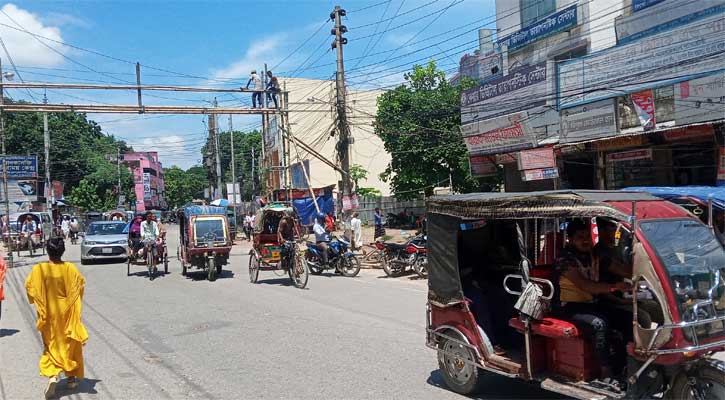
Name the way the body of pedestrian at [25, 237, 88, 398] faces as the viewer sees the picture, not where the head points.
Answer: away from the camera

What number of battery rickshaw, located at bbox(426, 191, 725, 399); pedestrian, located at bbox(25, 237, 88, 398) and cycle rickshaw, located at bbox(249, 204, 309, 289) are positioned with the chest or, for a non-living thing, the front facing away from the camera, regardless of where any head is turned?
1

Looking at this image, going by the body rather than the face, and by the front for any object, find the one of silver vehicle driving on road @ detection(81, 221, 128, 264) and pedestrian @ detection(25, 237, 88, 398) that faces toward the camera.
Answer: the silver vehicle driving on road

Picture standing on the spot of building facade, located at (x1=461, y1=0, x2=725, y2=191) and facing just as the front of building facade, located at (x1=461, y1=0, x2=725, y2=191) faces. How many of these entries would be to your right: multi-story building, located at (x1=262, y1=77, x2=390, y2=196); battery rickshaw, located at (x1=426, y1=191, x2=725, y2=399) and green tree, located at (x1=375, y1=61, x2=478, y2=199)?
2

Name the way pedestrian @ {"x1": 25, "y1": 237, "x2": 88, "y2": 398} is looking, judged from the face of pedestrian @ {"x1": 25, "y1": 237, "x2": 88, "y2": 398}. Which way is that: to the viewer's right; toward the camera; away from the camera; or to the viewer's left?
away from the camera

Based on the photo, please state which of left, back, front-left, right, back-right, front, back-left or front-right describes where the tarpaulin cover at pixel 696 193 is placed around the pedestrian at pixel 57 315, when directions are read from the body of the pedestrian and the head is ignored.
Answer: right

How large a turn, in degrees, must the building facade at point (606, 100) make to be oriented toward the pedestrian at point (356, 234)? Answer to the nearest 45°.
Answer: approximately 45° to its right

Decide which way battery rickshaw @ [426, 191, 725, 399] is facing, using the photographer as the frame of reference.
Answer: facing the viewer and to the right of the viewer

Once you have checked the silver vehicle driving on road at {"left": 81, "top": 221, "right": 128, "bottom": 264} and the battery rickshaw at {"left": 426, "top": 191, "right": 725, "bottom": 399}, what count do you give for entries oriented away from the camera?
0

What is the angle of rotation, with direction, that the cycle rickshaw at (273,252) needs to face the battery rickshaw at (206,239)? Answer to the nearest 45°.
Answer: approximately 180°

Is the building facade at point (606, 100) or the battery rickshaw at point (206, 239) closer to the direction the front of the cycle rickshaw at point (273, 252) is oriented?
the building facade

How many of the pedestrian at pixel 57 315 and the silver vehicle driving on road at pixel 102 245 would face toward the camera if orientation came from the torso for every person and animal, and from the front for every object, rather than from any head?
1
